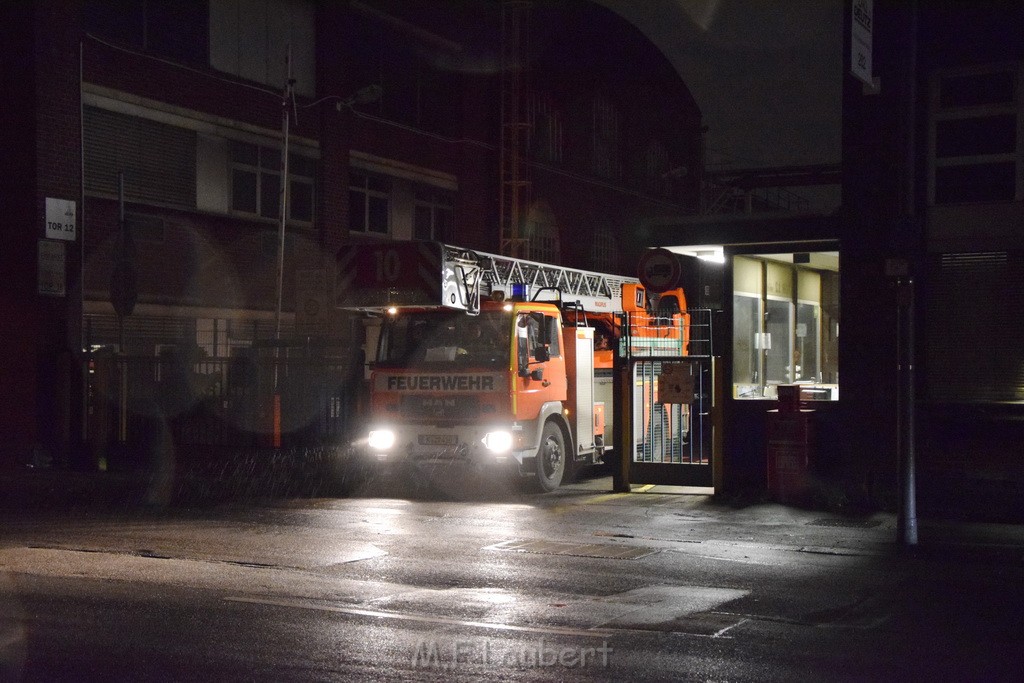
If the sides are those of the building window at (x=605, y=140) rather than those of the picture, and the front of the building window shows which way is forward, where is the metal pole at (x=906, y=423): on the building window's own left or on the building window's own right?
on the building window's own left

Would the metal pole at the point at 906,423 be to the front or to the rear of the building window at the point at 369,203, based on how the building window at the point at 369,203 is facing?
to the front

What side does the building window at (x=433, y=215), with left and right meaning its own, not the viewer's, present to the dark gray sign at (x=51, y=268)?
right

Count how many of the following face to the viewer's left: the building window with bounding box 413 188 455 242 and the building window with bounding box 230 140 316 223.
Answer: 0

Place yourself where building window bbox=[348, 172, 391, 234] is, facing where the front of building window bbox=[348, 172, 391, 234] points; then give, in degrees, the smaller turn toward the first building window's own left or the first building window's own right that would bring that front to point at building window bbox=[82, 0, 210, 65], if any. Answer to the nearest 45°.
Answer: approximately 90° to the first building window's own right

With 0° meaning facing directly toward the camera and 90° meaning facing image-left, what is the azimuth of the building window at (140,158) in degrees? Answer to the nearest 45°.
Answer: approximately 315°

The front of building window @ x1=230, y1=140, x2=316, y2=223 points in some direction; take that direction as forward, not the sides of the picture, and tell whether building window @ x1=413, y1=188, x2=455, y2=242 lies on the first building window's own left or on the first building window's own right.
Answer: on the first building window's own left

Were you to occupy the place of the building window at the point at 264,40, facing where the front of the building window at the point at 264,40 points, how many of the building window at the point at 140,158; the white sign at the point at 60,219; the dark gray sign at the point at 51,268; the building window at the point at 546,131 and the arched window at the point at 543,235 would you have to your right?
3

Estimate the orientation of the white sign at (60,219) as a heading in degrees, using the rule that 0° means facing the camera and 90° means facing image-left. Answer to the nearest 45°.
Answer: approximately 0°

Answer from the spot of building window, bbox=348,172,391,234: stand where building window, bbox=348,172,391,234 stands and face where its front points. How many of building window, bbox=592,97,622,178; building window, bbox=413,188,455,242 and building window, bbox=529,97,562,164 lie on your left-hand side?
3
